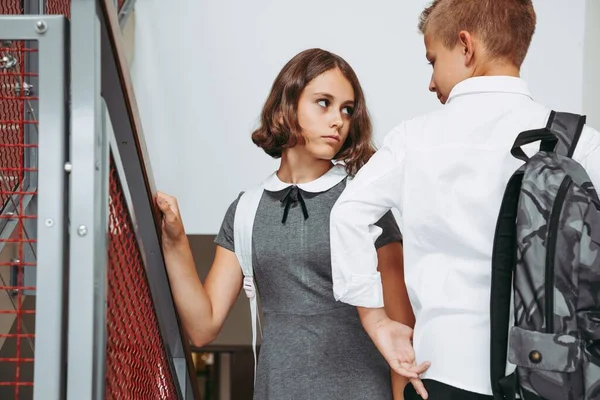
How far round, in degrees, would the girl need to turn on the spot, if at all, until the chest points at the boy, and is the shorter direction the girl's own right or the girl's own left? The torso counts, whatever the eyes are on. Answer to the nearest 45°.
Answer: approximately 45° to the girl's own left

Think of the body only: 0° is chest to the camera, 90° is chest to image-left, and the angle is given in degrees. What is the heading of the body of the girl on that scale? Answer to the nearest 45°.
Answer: approximately 0°
